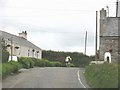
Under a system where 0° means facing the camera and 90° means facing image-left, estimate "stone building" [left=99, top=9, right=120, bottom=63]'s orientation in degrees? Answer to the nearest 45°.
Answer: approximately 0°

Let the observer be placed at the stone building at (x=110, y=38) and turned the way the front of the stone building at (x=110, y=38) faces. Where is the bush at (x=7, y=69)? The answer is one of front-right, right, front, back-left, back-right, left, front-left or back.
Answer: front-right
